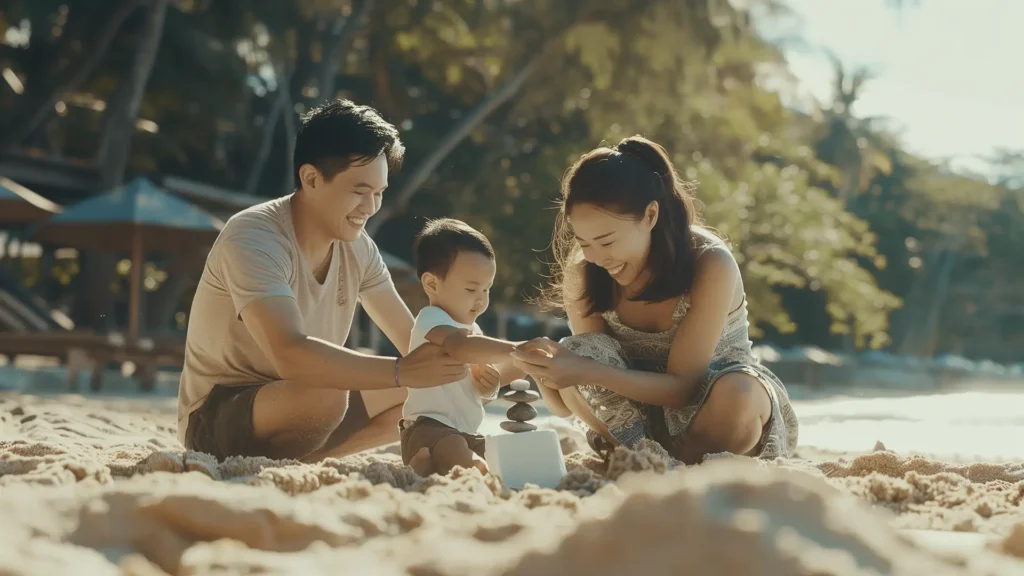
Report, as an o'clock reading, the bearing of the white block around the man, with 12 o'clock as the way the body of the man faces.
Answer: The white block is roughly at 12 o'clock from the man.

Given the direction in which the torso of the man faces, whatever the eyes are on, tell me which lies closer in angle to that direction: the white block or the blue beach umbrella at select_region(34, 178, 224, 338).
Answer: the white block

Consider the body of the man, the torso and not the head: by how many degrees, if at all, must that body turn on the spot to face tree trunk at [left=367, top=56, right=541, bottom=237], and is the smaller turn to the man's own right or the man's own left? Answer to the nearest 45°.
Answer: approximately 135° to the man's own left

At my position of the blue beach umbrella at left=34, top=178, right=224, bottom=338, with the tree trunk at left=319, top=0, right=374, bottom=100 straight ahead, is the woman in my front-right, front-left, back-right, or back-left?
back-right

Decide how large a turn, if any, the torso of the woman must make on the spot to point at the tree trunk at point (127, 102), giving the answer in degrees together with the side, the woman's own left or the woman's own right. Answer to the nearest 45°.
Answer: approximately 90° to the woman's own right

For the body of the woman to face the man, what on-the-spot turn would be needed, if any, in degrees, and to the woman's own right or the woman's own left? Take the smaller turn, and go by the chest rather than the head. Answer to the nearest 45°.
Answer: approximately 45° to the woman's own right

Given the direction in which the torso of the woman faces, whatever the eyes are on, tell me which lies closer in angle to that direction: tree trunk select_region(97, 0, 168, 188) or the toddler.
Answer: the toddler

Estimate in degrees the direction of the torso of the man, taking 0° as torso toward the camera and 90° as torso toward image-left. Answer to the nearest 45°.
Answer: approximately 315°

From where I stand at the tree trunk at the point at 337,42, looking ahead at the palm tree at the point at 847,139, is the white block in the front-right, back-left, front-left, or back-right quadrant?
back-right
